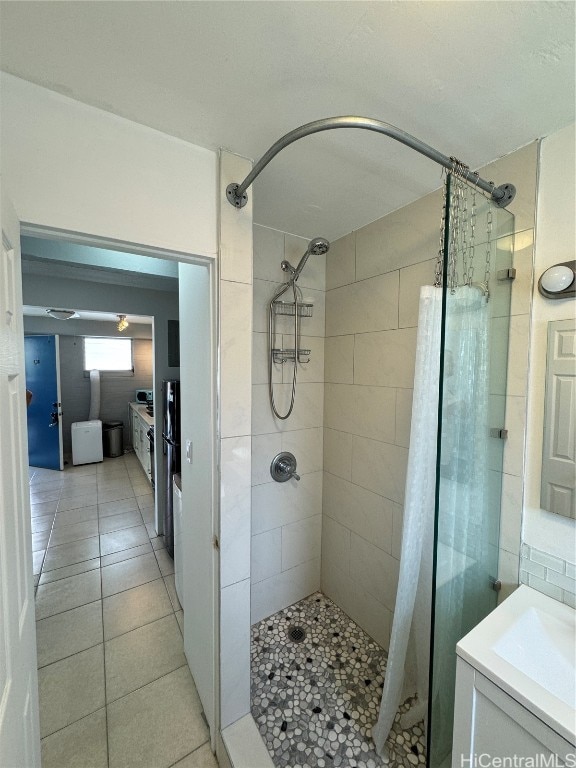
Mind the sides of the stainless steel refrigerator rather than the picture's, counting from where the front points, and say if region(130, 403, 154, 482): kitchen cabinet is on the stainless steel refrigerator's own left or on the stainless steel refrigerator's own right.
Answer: on the stainless steel refrigerator's own right

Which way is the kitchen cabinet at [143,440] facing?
to the viewer's left

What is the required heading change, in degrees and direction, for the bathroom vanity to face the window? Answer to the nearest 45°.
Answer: approximately 45° to its right

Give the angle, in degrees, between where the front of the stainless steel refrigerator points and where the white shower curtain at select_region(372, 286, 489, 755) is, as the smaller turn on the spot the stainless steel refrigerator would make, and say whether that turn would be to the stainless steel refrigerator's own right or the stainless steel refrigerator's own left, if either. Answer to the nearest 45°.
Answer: approximately 135° to the stainless steel refrigerator's own left

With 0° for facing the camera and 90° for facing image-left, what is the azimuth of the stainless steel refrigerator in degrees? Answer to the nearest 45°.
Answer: approximately 90°

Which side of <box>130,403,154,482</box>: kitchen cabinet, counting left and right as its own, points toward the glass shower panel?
left

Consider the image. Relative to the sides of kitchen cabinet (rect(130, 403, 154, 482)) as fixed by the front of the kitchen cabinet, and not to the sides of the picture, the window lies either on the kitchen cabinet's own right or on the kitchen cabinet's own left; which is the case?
on the kitchen cabinet's own right

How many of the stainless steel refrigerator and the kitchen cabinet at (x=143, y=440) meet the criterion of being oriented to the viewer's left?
2

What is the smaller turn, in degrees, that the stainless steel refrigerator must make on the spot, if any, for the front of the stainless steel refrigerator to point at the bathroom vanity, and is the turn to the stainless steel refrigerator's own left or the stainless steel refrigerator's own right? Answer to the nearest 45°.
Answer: approximately 90° to the stainless steel refrigerator's own left

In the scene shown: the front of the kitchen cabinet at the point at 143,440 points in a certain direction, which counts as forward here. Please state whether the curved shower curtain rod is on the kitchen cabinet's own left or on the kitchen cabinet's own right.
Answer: on the kitchen cabinet's own left

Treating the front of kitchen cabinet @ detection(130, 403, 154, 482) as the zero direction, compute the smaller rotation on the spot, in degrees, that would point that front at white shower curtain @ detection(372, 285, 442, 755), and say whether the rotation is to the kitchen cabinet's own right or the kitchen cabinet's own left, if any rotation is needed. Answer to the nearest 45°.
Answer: approximately 90° to the kitchen cabinet's own left
